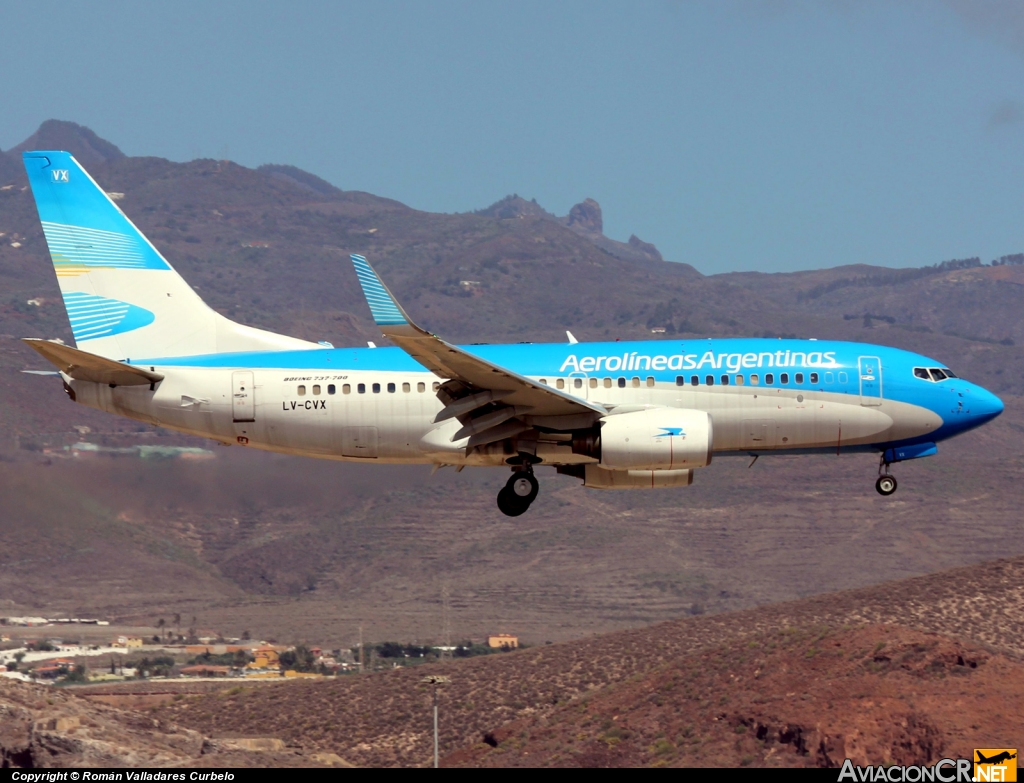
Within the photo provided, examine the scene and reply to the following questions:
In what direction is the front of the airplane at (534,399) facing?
to the viewer's right

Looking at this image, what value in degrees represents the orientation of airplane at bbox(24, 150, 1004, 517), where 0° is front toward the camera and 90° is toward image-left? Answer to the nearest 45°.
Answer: approximately 270°
